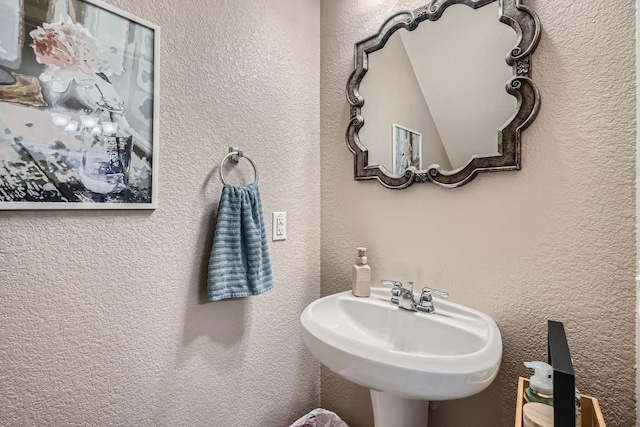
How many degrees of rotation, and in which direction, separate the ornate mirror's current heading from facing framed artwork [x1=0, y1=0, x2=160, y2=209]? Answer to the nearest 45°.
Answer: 0° — it already faces it

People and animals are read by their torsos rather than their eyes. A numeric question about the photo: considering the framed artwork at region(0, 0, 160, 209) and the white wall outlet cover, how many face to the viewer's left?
0

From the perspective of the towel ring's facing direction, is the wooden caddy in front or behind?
in front

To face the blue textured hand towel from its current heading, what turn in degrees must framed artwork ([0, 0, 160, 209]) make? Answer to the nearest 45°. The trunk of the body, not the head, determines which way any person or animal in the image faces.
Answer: approximately 45° to its left

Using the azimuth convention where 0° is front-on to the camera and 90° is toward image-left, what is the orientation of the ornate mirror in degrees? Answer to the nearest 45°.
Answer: approximately 45°

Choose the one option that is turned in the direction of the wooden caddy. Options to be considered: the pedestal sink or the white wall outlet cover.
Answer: the white wall outlet cover

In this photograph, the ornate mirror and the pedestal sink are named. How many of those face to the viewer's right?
0

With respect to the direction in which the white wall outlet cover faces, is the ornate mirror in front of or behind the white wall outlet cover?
in front

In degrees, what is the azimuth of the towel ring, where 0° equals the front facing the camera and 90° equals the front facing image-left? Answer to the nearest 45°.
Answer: approximately 315°
